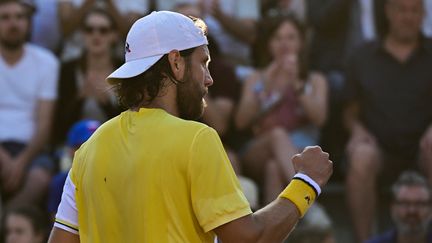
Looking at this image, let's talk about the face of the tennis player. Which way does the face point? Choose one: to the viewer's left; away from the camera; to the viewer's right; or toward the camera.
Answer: to the viewer's right

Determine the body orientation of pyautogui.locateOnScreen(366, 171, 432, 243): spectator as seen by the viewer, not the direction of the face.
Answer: toward the camera

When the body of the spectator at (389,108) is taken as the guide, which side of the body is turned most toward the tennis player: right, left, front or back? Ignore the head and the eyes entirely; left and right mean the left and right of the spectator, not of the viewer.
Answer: front

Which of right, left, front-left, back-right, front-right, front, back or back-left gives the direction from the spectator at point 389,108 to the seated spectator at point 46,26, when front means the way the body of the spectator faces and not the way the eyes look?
right

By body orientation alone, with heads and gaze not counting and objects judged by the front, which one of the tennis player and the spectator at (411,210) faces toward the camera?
the spectator

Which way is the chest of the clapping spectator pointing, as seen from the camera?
toward the camera

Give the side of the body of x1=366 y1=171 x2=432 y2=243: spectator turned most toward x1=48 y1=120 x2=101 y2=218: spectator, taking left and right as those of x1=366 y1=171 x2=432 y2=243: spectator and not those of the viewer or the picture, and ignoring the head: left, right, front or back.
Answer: right
